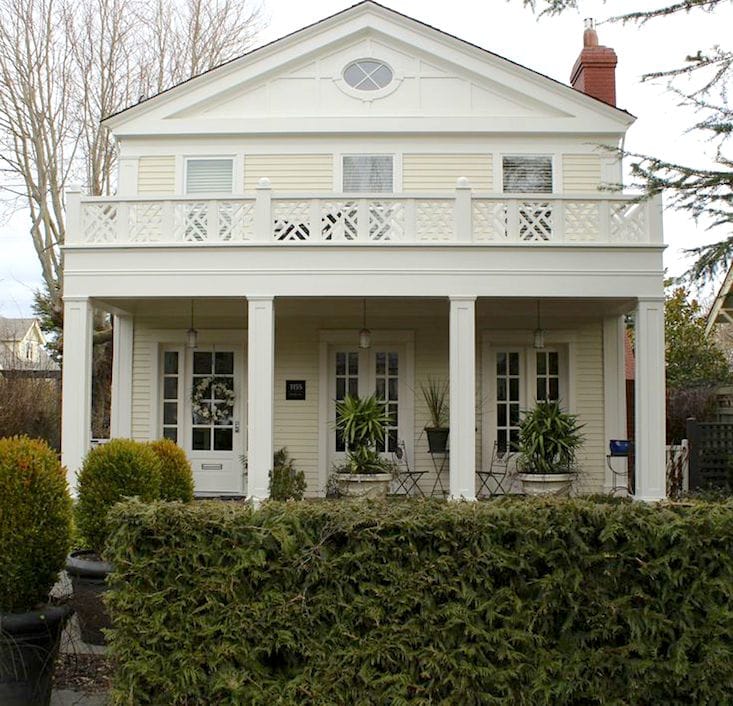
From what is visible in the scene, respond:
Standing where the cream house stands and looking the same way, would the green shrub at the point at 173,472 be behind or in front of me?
in front

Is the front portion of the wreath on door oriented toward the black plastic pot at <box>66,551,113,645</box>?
yes

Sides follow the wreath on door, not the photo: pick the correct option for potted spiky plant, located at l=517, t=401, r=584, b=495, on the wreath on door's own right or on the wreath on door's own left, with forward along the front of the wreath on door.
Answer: on the wreath on door's own left

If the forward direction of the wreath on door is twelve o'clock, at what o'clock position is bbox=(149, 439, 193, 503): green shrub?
The green shrub is roughly at 12 o'clock from the wreath on door.

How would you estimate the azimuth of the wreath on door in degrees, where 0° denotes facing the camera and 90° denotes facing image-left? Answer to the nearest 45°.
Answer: approximately 0°

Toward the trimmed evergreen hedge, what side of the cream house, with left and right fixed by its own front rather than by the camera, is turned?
front

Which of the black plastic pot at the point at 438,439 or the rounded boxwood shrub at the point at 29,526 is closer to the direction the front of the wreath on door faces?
the rounded boxwood shrub

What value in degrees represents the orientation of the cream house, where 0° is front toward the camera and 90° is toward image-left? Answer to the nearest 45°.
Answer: approximately 0°
